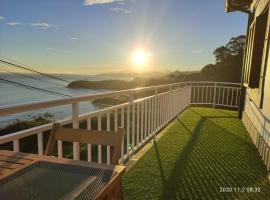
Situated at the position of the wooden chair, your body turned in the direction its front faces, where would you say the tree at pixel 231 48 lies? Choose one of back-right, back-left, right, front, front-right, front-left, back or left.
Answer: back

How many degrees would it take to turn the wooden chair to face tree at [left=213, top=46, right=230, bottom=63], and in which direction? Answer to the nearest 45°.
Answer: approximately 180°

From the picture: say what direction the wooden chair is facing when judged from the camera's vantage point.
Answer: facing the viewer and to the left of the viewer
